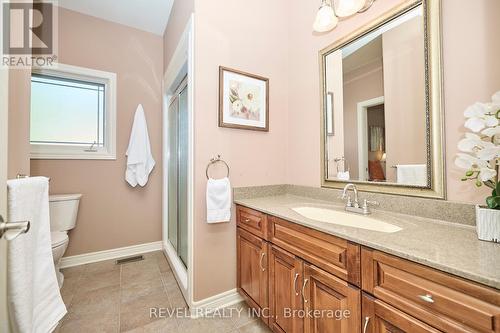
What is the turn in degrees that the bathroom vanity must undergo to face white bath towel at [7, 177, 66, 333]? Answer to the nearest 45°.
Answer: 0° — it already faces it

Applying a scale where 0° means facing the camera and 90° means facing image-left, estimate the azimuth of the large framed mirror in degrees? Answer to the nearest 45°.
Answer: approximately 45°

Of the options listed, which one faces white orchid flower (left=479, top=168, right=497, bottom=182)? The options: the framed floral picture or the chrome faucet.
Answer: the framed floral picture

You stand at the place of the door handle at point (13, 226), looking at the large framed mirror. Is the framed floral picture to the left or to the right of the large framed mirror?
left

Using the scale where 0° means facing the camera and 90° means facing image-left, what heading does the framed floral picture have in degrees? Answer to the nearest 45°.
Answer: approximately 315°

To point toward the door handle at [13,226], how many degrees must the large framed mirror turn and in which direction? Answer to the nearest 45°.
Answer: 0° — it already faces it
